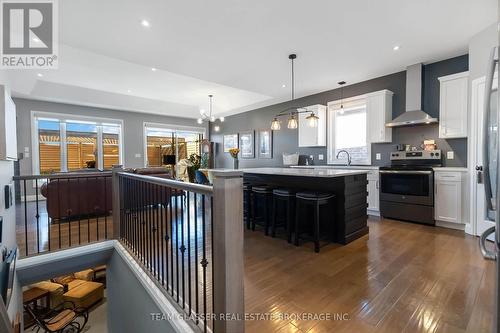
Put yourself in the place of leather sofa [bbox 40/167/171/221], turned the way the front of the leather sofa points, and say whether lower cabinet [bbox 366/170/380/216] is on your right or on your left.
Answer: on your right

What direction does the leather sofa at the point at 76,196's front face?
away from the camera

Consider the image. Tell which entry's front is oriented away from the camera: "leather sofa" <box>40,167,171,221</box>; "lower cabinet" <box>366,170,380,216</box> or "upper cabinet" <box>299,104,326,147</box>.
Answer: the leather sofa

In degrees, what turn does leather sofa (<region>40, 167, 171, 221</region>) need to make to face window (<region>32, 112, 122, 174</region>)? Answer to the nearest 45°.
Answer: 0° — it already faces it

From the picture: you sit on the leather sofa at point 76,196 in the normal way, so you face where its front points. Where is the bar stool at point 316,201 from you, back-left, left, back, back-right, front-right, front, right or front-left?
back-right

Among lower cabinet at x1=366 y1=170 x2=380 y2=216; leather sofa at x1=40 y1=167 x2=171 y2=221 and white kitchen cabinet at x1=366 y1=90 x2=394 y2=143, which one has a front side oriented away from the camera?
the leather sofa

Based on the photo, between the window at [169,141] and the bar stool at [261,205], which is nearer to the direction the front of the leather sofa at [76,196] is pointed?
the window

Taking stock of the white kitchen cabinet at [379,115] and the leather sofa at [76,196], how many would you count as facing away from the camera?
1

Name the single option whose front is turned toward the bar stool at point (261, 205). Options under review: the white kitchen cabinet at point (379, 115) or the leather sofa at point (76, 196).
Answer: the white kitchen cabinet
